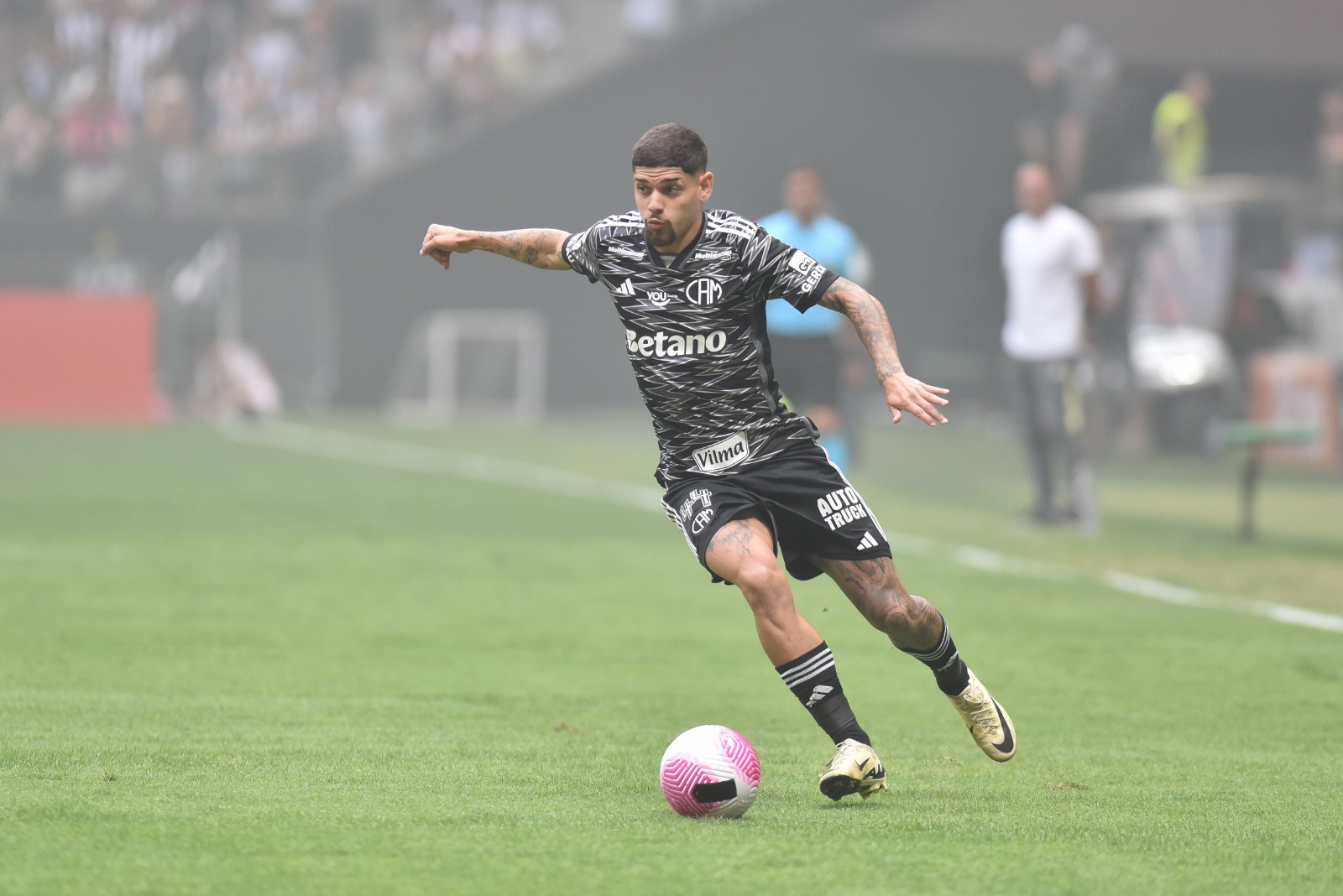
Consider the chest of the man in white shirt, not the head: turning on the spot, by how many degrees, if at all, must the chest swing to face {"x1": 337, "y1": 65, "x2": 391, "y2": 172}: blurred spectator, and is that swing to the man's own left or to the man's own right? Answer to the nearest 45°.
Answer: approximately 90° to the man's own right

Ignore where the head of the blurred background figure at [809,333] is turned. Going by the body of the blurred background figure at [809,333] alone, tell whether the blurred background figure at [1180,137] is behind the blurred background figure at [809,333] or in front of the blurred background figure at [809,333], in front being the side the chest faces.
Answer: behind

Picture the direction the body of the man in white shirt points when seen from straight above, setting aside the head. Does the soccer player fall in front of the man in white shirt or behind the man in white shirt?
in front

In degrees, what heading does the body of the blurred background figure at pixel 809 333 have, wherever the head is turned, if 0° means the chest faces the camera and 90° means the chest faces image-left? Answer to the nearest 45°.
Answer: approximately 0°

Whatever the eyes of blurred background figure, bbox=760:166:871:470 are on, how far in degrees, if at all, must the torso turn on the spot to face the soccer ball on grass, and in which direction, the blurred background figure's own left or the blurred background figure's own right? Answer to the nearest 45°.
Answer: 0° — they already face it

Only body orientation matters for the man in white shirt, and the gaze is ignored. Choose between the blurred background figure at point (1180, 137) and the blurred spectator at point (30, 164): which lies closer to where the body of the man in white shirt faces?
the blurred spectator

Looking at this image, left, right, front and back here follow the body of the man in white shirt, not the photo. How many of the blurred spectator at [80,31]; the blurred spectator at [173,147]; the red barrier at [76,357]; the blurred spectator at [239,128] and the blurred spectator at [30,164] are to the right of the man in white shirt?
5

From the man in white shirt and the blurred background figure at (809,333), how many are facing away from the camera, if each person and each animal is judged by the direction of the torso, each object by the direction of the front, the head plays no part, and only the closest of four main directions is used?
0

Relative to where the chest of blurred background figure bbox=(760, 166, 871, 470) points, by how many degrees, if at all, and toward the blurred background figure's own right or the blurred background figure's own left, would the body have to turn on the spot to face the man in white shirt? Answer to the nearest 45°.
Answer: approximately 90° to the blurred background figure's own left

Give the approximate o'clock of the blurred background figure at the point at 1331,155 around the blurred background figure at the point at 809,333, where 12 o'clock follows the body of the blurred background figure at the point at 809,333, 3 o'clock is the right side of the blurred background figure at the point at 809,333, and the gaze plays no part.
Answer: the blurred background figure at the point at 1331,155 is roughly at 7 o'clock from the blurred background figure at the point at 809,333.

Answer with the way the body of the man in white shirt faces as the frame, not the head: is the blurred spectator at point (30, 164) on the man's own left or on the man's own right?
on the man's own right

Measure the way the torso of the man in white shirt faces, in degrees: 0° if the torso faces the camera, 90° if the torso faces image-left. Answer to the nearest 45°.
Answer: approximately 45°
